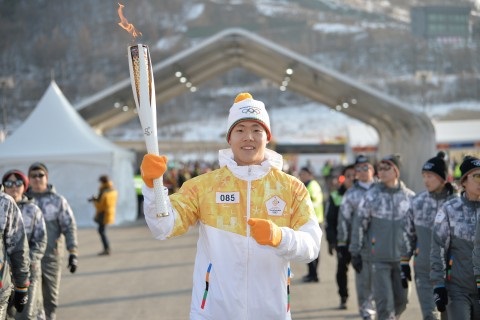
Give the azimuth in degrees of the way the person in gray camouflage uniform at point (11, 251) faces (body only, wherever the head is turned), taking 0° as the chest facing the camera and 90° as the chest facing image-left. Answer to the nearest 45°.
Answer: approximately 0°

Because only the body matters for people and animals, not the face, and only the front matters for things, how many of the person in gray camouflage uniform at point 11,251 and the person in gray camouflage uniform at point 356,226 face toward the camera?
2

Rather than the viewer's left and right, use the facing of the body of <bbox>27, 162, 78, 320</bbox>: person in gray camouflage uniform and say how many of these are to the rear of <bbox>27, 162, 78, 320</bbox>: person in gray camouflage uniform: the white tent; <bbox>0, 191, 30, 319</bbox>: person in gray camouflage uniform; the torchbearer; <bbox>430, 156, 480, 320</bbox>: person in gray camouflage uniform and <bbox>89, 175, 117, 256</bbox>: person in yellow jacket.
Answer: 2

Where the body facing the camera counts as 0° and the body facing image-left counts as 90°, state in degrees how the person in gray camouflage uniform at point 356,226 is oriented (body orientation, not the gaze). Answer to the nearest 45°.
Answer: approximately 0°

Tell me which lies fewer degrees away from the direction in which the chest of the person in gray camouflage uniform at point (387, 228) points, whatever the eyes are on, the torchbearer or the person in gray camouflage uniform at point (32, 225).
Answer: the torchbearer

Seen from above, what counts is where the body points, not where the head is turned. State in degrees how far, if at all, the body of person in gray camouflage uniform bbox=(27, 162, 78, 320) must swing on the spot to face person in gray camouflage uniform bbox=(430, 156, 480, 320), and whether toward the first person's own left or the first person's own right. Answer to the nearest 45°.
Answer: approximately 45° to the first person's own left

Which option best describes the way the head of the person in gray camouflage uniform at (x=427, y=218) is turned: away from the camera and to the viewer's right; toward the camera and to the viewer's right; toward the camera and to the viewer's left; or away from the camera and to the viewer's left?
toward the camera and to the viewer's left

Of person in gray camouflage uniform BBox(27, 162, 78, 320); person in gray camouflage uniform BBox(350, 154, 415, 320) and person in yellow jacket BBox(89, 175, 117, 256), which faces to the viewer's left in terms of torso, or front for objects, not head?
the person in yellow jacket

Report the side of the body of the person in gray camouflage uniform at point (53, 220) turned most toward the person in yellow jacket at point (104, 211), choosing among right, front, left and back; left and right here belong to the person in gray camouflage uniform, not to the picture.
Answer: back
